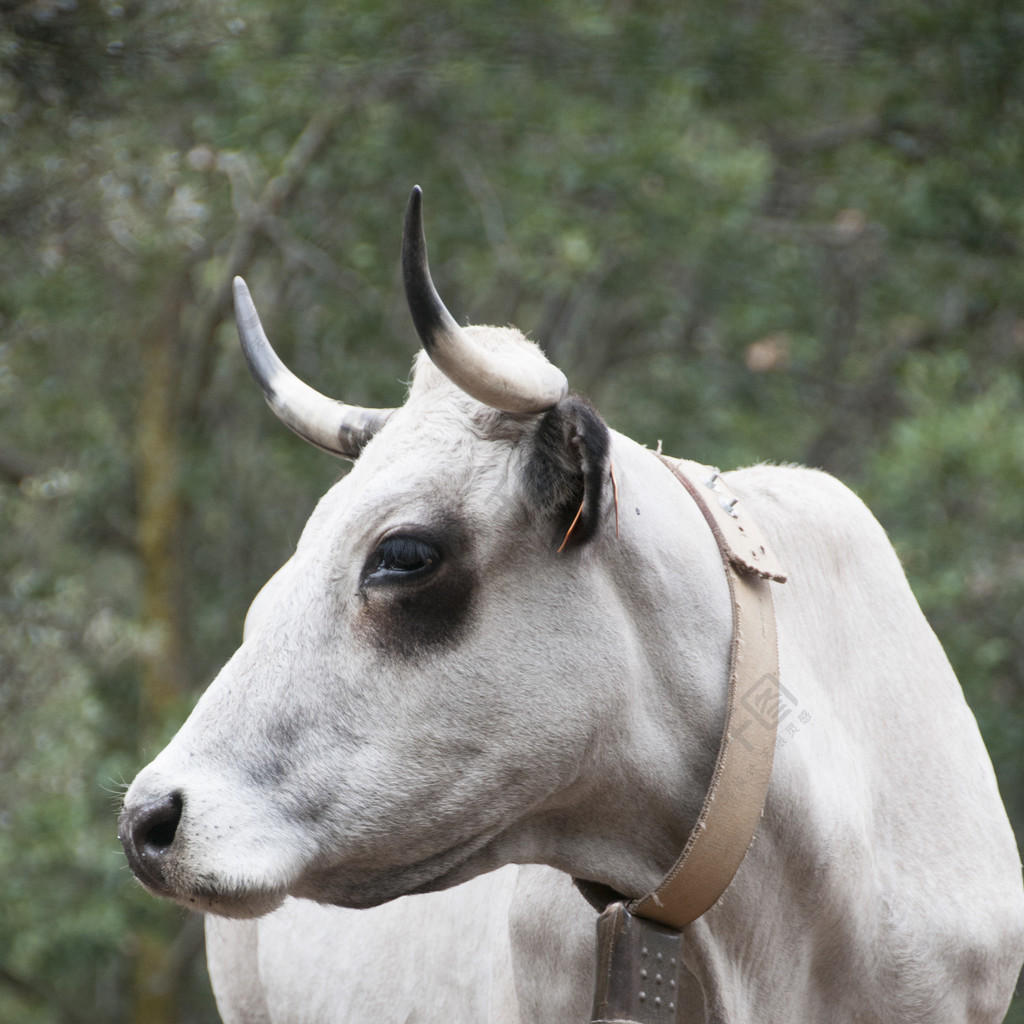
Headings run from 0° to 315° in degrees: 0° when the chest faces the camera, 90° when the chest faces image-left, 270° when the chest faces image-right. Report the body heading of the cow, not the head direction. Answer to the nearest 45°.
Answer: approximately 45°
